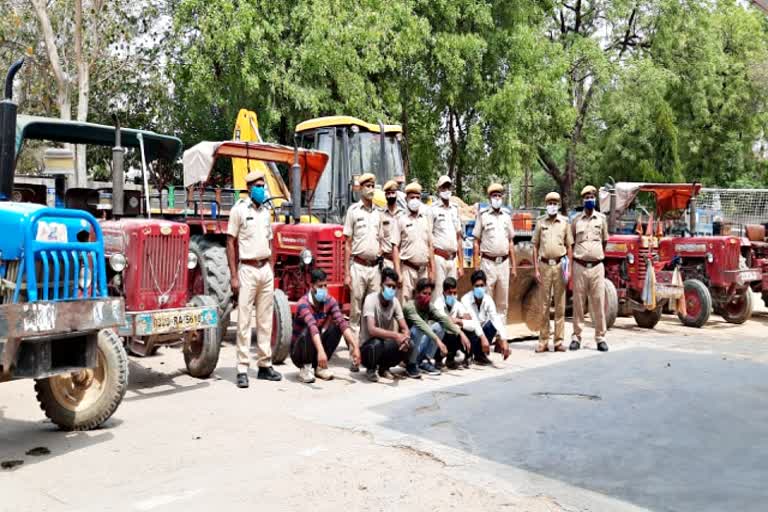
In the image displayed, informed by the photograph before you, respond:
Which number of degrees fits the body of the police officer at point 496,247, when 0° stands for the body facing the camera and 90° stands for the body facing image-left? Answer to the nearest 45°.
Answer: approximately 0°

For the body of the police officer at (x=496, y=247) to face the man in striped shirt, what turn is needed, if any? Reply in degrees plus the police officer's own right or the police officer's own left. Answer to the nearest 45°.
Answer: approximately 45° to the police officer's own right

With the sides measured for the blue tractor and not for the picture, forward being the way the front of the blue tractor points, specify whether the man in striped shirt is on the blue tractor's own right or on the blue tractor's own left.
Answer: on the blue tractor's own left

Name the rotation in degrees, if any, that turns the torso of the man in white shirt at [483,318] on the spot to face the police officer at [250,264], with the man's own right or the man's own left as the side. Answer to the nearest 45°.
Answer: approximately 45° to the man's own right

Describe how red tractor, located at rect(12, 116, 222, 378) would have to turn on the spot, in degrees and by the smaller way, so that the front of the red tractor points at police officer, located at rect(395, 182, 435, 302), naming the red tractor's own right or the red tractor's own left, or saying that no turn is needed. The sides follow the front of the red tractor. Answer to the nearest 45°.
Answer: approximately 45° to the red tractor's own left

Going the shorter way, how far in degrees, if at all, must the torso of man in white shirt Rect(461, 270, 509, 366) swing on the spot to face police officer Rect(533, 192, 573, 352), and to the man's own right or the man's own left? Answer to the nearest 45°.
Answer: approximately 135° to the man's own left

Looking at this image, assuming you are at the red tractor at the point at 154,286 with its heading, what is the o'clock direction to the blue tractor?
The blue tractor is roughly at 2 o'clock from the red tractor.

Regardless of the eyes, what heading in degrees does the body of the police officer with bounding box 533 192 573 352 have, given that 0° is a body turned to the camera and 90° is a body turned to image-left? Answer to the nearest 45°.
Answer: approximately 0°

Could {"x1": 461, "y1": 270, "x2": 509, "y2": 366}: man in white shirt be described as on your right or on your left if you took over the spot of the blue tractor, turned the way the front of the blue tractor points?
on your left
